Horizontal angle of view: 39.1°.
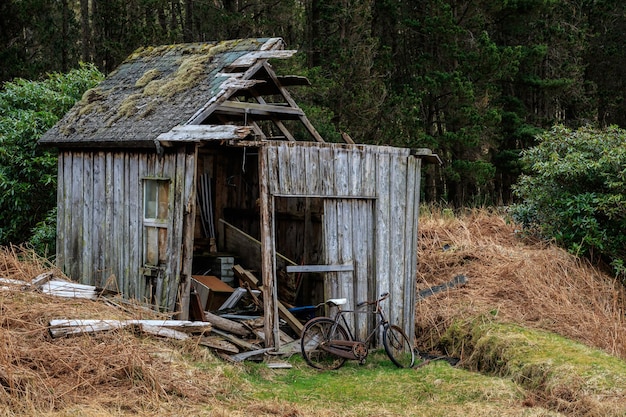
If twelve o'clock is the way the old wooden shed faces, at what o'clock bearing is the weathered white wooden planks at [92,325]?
The weathered white wooden planks is roughly at 2 o'clock from the old wooden shed.

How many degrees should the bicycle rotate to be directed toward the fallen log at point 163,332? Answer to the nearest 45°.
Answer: approximately 135° to its right

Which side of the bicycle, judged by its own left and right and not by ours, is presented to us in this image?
right

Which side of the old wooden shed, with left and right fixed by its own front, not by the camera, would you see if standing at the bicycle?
front

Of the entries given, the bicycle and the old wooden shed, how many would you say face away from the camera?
0

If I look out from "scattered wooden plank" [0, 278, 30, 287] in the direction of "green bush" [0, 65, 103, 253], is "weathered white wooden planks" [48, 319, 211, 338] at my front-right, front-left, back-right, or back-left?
back-right

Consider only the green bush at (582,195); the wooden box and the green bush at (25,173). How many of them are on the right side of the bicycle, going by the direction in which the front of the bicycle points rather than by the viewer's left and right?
0

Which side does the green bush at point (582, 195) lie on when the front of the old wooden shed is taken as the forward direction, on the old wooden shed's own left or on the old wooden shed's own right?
on the old wooden shed's own left

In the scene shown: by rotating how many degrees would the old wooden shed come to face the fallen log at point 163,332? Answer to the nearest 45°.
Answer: approximately 45° to its right

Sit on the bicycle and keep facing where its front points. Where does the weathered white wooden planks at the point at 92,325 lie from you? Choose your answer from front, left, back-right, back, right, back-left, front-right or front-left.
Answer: back-right

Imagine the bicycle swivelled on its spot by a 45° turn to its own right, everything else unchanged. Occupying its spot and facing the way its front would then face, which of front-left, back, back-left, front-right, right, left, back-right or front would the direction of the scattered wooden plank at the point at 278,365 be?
right

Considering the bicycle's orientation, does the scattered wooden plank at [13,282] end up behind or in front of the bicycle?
behind

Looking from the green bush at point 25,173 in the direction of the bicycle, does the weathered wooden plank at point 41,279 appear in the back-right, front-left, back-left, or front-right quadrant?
front-right

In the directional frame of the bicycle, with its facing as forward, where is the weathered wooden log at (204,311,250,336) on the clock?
The weathered wooden log is roughly at 6 o'clock from the bicycle.

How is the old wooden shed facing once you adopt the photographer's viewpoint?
facing the viewer and to the right of the viewer

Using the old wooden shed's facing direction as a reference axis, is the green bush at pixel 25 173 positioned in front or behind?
behind

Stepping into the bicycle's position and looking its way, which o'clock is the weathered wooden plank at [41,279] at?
The weathered wooden plank is roughly at 6 o'clock from the bicycle.
